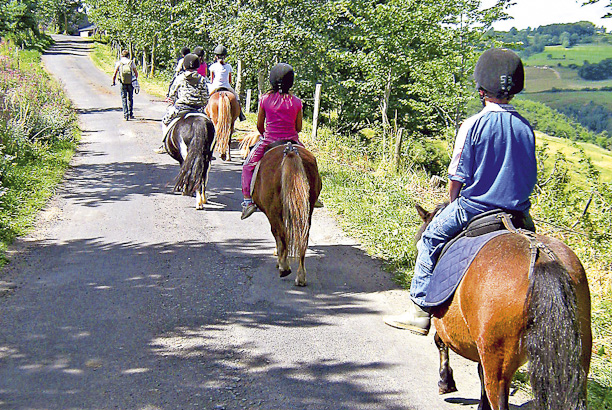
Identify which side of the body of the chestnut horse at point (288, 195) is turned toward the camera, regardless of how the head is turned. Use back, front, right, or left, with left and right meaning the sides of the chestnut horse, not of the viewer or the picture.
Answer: back

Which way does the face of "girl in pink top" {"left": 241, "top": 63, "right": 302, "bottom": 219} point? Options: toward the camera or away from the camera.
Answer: away from the camera

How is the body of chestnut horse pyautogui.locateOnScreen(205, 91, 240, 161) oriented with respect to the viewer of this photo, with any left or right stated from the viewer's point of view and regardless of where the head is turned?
facing away from the viewer

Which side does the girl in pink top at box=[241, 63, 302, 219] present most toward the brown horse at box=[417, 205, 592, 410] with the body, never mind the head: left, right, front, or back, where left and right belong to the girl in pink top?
back

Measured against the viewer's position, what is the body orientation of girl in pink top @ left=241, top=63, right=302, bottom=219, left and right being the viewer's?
facing away from the viewer

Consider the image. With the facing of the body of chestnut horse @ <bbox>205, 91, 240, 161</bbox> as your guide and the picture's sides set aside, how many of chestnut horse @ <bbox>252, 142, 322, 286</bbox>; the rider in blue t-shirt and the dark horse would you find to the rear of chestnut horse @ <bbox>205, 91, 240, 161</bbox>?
3

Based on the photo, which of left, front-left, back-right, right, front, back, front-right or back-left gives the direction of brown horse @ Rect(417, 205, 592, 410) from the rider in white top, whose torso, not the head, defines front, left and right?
back

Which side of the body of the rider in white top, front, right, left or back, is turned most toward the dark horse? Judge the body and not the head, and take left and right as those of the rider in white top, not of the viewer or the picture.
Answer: back

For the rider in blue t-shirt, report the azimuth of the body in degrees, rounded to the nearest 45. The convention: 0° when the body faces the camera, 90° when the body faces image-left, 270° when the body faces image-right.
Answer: approximately 135°

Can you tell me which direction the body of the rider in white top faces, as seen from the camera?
away from the camera

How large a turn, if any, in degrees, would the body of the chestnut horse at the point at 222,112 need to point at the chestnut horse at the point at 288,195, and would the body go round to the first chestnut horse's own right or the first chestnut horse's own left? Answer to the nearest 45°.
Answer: approximately 180°

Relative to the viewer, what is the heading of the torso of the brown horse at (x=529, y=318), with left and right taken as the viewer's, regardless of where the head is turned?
facing away from the viewer and to the left of the viewer

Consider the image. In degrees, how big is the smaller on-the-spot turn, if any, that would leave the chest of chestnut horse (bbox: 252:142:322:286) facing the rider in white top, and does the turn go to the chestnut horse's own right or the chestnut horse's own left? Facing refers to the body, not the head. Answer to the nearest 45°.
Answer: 0° — it already faces them

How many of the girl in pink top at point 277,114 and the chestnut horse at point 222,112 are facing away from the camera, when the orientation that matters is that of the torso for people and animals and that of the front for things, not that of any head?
2
